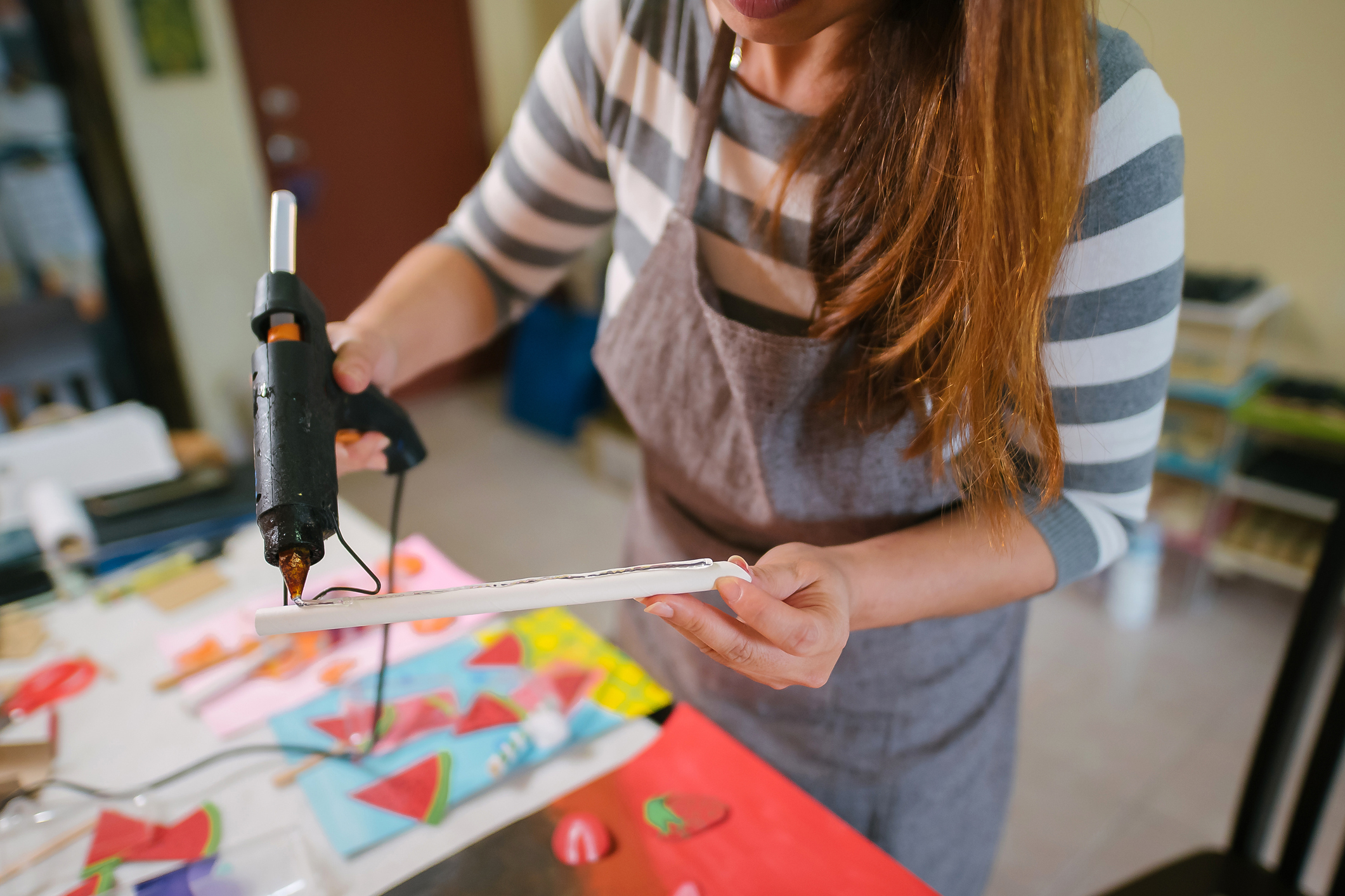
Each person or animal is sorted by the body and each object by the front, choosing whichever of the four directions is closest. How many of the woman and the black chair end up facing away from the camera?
0

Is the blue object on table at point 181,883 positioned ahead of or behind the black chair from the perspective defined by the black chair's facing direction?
ahead

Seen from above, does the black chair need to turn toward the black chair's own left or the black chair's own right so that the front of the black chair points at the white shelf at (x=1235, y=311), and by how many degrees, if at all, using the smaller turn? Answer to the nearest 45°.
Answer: approximately 135° to the black chair's own right

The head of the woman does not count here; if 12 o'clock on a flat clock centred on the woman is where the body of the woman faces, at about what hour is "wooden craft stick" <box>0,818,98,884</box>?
The wooden craft stick is roughly at 1 o'clock from the woman.

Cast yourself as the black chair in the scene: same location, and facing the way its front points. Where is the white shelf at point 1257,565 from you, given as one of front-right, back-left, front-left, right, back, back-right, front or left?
back-right

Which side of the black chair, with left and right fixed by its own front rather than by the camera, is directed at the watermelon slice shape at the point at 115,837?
front

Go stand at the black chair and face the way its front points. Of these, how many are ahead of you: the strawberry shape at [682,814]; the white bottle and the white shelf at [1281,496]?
1

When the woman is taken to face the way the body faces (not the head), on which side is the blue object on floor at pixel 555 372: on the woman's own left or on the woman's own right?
on the woman's own right

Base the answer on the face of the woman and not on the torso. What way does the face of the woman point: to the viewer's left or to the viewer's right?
to the viewer's left

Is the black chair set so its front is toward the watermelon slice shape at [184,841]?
yes

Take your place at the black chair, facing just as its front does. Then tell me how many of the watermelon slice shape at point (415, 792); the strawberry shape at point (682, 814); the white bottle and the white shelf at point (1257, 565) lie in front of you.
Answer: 2
